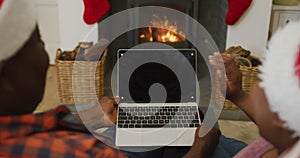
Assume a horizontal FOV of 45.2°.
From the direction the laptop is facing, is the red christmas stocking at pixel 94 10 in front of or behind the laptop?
behind

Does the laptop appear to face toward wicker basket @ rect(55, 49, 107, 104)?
no

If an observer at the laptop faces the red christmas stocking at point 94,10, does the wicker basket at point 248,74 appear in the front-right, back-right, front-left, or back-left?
front-right

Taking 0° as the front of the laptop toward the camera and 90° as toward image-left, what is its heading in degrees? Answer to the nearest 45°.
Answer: approximately 0°

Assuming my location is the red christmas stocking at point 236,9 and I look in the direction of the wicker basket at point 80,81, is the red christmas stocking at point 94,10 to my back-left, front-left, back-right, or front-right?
front-right

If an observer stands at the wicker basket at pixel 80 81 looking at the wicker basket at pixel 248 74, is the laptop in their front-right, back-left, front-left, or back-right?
front-right

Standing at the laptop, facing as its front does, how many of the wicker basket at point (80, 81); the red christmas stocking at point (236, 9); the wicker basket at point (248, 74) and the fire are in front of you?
0

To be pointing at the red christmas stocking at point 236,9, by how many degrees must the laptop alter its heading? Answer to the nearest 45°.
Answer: approximately 135° to its left

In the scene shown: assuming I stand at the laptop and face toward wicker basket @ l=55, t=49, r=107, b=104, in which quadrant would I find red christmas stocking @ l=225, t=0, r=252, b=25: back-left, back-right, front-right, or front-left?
front-right

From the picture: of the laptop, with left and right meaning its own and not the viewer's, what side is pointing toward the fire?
back

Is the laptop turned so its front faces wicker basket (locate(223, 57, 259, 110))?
no

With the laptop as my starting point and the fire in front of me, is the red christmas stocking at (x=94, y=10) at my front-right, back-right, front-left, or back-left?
front-left
